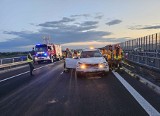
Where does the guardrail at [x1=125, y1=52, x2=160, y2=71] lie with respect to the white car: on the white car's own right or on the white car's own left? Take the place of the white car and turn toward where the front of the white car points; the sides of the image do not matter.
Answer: on the white car's own left

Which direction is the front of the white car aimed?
toward the camera
